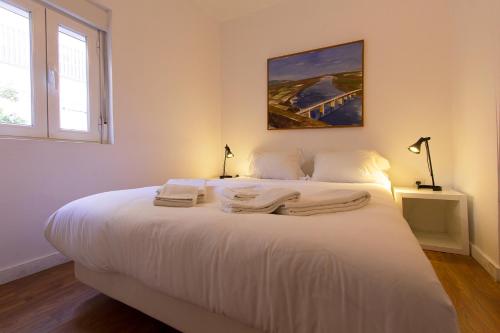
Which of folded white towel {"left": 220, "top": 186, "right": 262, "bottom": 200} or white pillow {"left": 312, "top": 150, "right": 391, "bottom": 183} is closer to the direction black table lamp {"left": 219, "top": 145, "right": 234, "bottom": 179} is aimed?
the white pillow

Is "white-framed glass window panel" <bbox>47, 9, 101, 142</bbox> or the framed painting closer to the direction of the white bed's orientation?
the white-framed glass window panel

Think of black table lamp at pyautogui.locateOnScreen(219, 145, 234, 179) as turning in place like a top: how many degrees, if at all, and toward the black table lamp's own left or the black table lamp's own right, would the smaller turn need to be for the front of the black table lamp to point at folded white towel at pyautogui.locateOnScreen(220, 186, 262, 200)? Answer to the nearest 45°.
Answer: approximately 90° to the black table lamp's own right

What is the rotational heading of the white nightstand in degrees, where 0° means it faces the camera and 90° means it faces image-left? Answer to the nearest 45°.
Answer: approximately 0°

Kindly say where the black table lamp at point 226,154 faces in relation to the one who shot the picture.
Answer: facing to the right of the viewer

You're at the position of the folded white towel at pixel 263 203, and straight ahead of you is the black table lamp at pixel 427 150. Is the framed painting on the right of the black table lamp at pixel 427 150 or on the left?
left

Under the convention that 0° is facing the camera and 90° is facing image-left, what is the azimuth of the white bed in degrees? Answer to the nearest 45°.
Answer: approximately 45°

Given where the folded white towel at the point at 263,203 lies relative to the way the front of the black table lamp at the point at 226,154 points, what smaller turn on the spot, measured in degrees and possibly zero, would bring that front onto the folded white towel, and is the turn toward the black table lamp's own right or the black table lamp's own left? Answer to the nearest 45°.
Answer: approximately 90° to the black table lamp's own right
